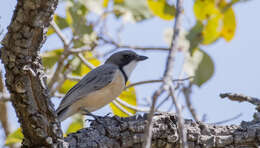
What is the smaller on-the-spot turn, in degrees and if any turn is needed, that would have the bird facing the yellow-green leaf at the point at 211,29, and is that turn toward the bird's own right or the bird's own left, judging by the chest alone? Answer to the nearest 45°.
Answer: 0° — it already faces it

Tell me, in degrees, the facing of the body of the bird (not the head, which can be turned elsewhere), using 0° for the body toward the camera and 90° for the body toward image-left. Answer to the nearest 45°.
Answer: approximately 270°

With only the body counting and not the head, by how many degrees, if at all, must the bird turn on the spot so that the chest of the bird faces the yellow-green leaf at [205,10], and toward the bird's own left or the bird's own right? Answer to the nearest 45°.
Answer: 0° — it already faces it

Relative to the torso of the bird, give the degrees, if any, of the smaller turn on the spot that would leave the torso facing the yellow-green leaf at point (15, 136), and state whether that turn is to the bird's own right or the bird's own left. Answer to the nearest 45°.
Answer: approximately 180°
